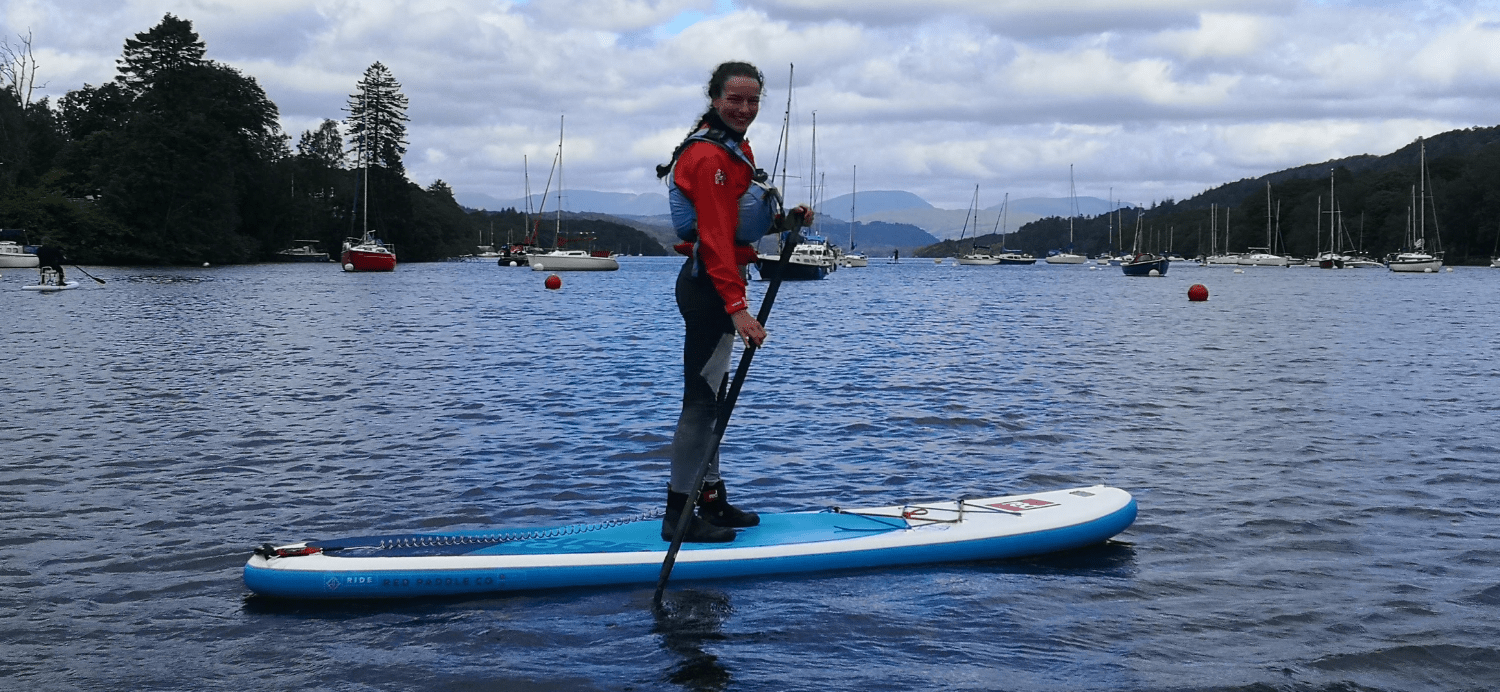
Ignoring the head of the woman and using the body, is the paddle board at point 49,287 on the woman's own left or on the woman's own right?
on the woman's own left

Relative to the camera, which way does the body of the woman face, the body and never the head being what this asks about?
to the viewer's right

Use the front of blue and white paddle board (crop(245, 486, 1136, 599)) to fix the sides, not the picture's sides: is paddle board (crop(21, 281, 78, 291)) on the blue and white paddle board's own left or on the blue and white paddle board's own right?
on the blue and white paddle board's own left

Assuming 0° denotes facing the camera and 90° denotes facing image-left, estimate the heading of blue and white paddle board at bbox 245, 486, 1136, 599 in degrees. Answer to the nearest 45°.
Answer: approximately 270°
